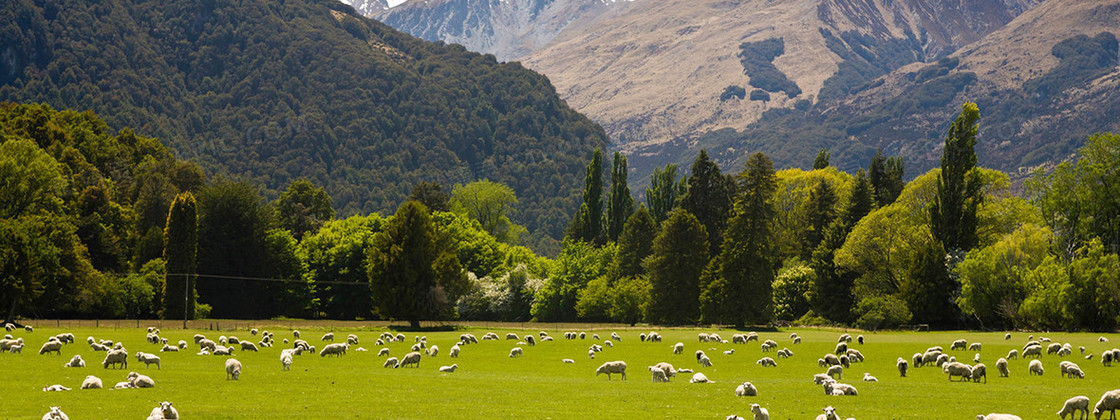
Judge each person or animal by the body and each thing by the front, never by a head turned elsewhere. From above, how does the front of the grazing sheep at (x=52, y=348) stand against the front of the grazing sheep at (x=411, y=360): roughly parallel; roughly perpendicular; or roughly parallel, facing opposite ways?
roughly parallel

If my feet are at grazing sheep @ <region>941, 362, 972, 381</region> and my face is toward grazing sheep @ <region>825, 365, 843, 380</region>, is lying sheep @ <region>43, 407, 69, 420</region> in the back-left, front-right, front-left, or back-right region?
front-left

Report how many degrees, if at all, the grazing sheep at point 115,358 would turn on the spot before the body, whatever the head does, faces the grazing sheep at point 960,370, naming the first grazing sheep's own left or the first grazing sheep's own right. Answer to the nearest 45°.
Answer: approximately 135° to the first grazing sheep's own left

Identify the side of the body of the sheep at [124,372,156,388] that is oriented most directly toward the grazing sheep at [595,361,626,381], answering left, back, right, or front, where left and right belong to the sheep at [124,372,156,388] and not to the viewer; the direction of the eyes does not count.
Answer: back

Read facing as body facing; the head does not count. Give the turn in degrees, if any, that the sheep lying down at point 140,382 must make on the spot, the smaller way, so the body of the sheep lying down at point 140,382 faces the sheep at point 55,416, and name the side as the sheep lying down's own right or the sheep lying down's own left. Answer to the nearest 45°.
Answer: approximately 90° to the sheep lying down's own left

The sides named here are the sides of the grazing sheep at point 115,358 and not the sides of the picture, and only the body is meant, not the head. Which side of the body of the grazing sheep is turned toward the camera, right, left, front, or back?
left

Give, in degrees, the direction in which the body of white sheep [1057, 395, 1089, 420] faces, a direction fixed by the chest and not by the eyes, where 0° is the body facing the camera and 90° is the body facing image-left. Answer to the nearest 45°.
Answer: approximately 90°

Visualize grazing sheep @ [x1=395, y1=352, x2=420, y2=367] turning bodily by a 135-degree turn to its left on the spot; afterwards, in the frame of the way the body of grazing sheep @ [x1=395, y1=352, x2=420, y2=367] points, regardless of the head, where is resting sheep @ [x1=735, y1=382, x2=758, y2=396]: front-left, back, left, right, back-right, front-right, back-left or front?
front

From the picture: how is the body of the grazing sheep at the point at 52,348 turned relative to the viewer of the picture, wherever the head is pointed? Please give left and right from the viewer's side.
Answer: facing to the left of the viewer

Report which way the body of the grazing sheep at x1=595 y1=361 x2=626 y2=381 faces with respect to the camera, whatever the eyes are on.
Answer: to the viewer's left

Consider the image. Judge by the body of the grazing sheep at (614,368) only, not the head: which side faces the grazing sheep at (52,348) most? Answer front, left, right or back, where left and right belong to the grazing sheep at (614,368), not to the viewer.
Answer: front
